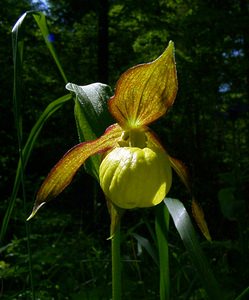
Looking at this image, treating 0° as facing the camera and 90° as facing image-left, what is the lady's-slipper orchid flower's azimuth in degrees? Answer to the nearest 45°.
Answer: approximately 0°
